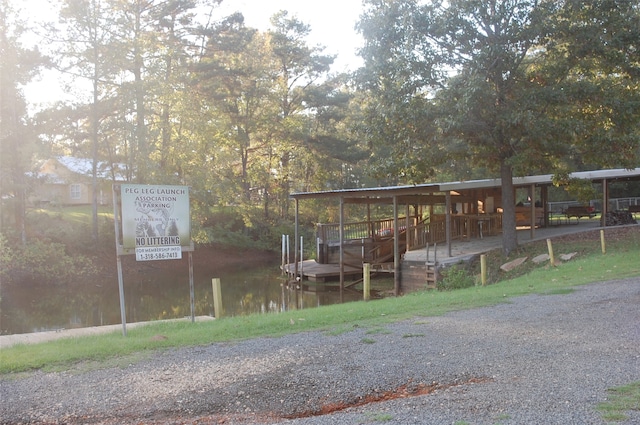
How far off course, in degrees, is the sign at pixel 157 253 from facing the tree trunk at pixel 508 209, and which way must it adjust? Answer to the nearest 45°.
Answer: approximately 135° to its left

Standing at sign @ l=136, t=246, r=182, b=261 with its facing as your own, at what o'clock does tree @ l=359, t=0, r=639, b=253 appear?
The tree is roughly at 8 o'clock from the sign.

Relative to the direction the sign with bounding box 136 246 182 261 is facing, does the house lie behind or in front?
behind

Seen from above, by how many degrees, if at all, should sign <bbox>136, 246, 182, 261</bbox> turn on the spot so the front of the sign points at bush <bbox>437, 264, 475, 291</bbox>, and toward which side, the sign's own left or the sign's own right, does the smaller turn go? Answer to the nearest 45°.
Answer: approximately 135° to the sign's own left

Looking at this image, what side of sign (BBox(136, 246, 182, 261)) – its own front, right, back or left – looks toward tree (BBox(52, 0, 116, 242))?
back

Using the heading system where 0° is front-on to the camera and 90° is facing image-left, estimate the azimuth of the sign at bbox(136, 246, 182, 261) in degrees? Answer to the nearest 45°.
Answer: approximately 0°

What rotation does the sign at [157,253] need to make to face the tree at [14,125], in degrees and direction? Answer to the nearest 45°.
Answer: approximately 180°
